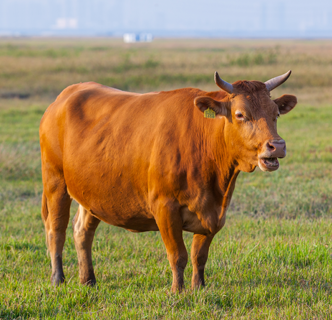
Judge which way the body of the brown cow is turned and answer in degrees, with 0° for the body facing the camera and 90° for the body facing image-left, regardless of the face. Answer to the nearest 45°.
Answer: approximately 315°
